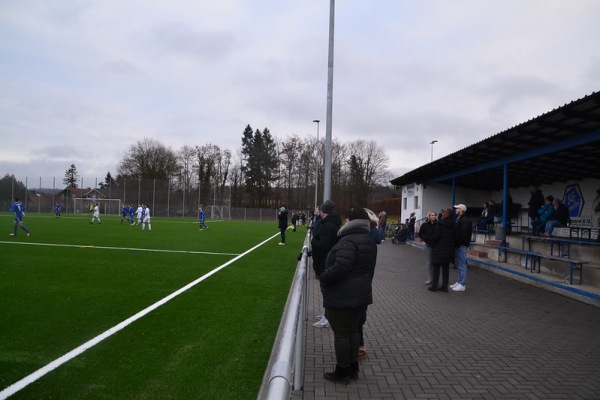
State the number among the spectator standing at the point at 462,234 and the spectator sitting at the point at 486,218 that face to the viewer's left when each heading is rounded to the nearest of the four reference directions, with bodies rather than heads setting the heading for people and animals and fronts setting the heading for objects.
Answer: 2

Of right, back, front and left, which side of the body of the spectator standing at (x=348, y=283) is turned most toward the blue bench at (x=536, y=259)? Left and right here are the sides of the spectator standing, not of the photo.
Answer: right

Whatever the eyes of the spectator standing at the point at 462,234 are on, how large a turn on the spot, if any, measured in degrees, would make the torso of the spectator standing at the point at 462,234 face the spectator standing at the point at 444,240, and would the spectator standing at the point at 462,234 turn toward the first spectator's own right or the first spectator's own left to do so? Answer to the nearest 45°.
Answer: approximately 45° to the first spectator's own left

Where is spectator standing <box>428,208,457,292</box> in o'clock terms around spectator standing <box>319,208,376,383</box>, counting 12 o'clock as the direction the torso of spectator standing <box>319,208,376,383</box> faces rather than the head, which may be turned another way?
spectator standing <box>428,208,457,292</box> is roughly at 2 o'clock from spectator standing <box>319,208,376,383</box>.

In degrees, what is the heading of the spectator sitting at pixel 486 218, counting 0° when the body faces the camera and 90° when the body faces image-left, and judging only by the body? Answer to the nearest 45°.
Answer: approximately 90°

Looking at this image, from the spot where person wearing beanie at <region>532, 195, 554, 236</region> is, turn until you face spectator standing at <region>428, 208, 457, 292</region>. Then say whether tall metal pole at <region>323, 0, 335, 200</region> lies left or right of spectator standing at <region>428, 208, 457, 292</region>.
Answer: right

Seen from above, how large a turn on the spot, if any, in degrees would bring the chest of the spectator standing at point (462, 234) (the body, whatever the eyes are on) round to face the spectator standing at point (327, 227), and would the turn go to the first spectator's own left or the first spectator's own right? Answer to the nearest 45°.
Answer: approximately 45° to the first spectator's own left

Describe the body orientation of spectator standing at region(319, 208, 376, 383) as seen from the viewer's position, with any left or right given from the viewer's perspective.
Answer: facing away from the viewer and to the left of the viewer

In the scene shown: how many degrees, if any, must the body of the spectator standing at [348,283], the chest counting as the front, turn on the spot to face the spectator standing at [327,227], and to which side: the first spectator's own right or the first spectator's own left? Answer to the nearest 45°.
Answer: approximately 45° to the first spectator's own right

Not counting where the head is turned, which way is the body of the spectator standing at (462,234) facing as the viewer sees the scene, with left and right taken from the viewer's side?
facing to the left of the viewer

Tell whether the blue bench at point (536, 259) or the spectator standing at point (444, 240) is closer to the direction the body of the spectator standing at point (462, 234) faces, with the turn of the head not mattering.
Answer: the spectator standing
